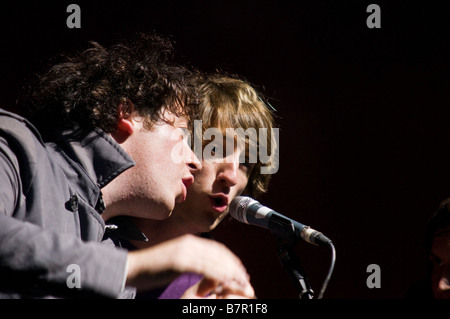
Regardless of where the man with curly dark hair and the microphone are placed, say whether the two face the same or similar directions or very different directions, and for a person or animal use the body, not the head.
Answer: very different directions

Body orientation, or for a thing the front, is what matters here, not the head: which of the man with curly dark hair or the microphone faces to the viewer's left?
the microphone

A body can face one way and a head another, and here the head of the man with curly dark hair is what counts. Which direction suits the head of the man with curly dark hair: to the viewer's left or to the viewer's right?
to the viewer's right

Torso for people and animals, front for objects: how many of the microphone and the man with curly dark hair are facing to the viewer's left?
1

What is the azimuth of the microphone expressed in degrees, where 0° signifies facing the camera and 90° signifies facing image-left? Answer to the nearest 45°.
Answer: approximately 90°

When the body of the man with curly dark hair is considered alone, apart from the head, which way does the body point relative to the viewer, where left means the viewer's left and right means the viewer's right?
facing to the right of the viewer
